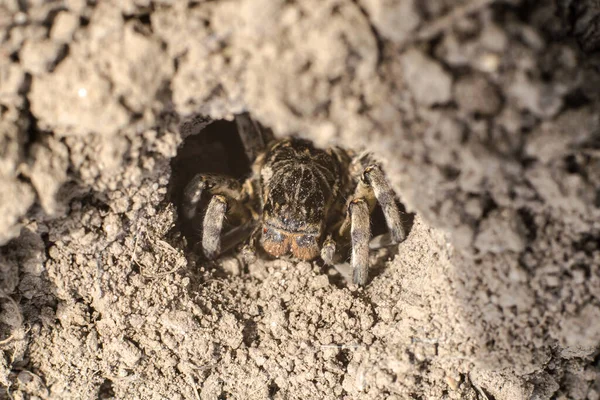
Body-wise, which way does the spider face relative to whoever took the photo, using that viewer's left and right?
facing the viewer
